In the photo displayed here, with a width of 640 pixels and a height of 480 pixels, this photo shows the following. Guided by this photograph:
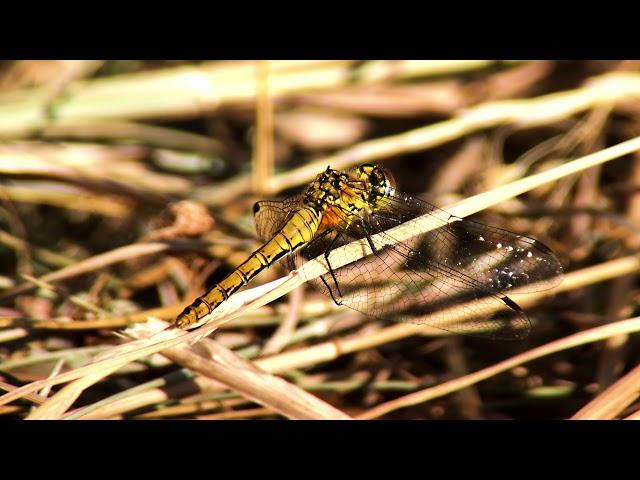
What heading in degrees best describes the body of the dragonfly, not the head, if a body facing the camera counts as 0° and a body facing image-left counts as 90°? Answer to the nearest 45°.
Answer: approximately 225°
